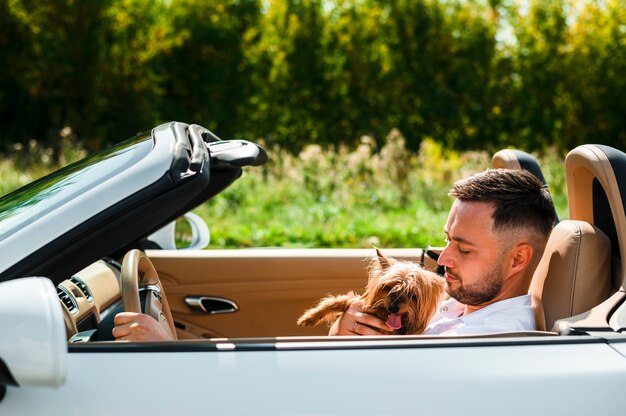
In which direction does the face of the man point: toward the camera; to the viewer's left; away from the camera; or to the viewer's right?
to the viewer's left

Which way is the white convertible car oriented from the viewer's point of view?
to the viewer's left

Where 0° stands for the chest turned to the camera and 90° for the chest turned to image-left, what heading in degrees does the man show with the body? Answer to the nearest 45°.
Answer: approximately 90°
